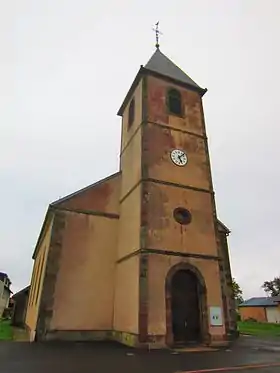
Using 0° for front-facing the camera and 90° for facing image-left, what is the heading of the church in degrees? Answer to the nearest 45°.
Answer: approximately 315°

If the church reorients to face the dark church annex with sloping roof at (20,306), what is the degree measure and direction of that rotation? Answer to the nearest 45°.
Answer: approximately 180°
